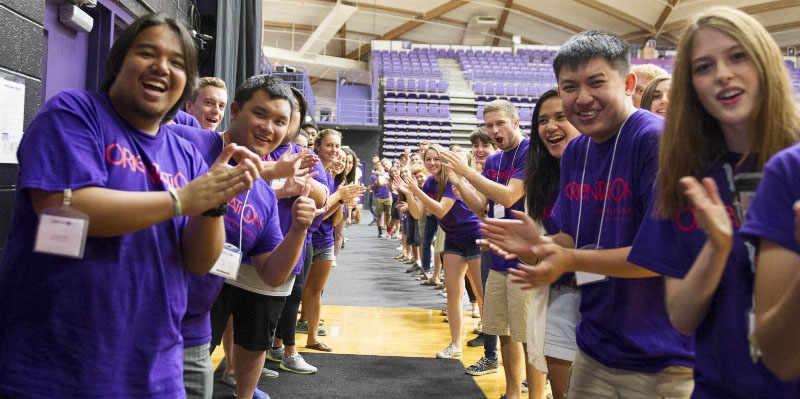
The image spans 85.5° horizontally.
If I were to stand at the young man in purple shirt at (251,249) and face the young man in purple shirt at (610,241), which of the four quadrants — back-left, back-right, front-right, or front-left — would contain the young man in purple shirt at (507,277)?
front-left

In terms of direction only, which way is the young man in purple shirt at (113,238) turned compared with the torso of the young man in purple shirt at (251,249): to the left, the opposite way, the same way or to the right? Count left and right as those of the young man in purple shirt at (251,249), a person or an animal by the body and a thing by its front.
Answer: the same way

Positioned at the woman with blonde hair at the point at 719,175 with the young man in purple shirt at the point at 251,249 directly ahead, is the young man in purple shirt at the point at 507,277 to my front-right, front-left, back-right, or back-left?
front-right

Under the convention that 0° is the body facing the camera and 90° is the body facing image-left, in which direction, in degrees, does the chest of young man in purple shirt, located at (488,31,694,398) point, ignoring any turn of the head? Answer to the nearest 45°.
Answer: approximately 45°

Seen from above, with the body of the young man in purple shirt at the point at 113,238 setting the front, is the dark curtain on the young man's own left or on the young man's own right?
on the young man's own left

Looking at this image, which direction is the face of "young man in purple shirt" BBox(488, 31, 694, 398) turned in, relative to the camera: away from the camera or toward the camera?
toward the camera

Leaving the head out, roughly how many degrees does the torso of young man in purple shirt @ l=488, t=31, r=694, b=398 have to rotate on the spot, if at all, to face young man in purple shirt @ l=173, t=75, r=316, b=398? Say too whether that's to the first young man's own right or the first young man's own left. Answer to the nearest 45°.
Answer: approximately 45° to the first young man's own right

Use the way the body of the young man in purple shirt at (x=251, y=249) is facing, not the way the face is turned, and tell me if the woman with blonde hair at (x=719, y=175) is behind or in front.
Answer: in front

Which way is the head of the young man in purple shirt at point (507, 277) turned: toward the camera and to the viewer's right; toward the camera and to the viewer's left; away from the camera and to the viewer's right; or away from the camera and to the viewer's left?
toward the camera and to the viewer's left

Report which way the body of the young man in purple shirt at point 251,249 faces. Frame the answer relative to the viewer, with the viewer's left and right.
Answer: facing the viewer and to the right of the viewer

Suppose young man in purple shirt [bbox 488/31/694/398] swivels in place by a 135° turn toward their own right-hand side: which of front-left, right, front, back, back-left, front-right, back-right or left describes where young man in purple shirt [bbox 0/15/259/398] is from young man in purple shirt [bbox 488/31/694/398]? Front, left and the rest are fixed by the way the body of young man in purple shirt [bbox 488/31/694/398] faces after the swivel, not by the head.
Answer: back-left

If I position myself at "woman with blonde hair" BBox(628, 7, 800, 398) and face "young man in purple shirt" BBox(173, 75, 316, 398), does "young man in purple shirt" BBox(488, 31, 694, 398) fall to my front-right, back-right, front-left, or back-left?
front-right

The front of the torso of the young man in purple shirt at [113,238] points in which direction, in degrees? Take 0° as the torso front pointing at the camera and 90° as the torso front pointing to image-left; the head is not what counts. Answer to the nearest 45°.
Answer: approximately 315°

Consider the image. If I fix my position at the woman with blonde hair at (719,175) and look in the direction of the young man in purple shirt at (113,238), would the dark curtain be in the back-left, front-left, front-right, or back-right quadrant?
front-right
